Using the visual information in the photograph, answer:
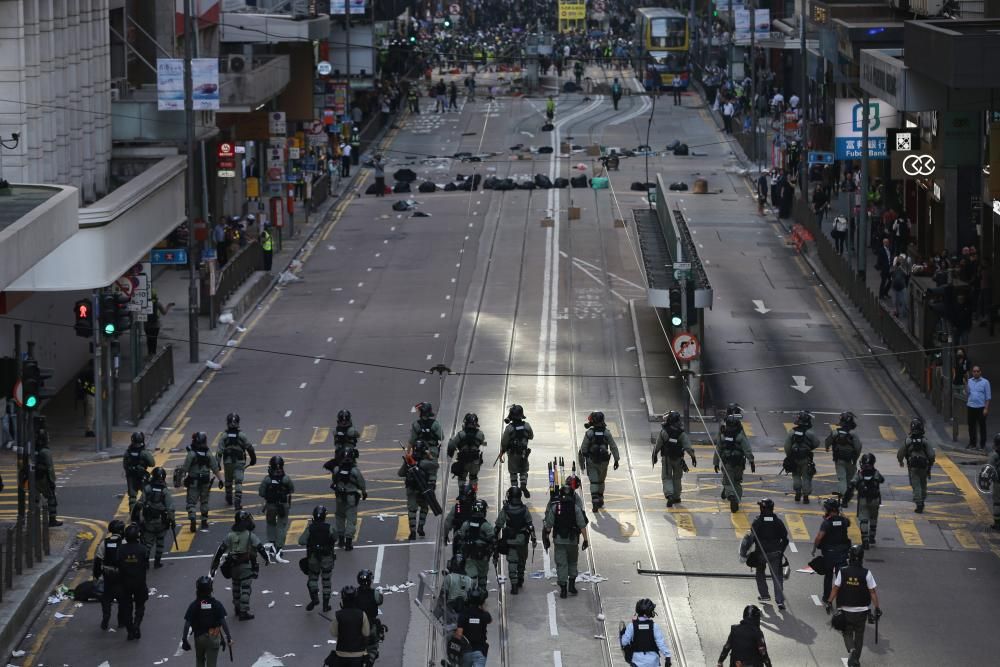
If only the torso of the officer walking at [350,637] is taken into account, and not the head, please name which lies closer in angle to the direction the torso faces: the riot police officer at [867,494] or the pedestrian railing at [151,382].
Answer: the pedestrian railing

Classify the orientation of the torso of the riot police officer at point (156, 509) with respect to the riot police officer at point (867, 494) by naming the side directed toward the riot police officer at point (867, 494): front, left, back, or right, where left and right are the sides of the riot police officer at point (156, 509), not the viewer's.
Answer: right

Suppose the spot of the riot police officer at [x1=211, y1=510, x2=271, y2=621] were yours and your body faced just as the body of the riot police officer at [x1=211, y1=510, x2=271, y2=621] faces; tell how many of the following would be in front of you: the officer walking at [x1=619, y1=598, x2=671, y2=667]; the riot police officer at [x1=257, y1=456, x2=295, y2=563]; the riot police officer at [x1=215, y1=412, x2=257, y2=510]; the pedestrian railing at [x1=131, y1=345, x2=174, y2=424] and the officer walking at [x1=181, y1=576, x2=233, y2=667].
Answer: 3

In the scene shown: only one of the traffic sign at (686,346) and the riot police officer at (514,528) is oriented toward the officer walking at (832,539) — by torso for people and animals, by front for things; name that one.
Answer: the traffic sign

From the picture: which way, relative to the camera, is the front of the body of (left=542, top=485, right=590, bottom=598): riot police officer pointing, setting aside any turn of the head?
away from the camera

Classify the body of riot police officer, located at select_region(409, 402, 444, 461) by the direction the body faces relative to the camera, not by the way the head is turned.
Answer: away from the camera

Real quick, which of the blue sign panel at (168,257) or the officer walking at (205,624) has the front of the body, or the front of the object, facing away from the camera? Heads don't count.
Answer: the officer walking

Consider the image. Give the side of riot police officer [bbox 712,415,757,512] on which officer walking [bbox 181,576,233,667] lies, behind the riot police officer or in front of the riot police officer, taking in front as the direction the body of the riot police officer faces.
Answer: behind

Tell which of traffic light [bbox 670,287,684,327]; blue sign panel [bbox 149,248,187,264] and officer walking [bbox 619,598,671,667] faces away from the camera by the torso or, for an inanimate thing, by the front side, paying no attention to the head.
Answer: the officer walking

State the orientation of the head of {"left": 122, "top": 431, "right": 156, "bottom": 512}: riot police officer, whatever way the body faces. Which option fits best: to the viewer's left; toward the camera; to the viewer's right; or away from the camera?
away from the camera

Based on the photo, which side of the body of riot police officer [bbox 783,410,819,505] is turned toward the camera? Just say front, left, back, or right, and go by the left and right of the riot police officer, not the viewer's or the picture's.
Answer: back

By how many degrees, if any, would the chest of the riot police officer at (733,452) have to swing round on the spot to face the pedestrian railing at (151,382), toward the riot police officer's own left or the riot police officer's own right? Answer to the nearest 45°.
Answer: approximately 45° to the riot police officer's own left

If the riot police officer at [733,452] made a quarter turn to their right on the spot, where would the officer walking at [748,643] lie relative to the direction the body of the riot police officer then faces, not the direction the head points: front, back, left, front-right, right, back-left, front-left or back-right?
right

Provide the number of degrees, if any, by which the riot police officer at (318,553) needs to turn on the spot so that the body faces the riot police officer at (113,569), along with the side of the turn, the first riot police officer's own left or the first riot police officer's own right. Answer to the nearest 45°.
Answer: approximately 90° to the first riot police officer's own left

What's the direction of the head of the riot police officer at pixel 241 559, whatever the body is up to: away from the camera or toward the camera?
away from the camera

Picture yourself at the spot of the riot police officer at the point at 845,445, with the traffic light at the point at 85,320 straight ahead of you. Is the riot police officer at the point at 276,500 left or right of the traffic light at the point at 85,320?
left

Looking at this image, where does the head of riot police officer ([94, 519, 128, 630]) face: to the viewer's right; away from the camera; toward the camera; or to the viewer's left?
away from the camera

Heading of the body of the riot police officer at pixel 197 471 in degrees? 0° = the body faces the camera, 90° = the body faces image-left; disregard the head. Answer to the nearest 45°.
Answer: approximately 180°
